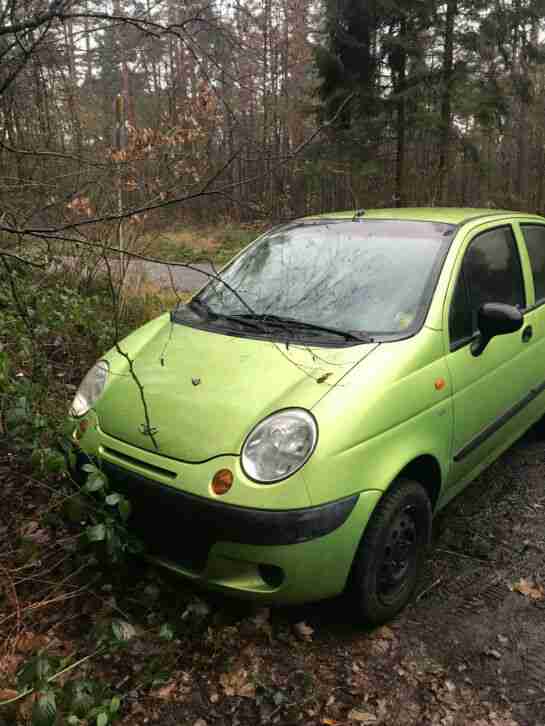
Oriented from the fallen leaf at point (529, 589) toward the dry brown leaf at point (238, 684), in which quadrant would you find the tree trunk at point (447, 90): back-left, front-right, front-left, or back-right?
back-right

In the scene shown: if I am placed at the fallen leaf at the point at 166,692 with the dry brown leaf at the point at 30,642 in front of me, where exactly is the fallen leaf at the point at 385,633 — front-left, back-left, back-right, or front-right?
back-right

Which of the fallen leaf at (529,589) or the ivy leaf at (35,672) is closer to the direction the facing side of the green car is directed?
the ivy leaf

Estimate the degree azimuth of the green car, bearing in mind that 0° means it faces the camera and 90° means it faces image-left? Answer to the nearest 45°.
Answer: approximately 45°

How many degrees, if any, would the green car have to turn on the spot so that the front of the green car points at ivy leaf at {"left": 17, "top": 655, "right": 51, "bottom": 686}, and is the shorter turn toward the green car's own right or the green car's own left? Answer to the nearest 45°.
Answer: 0° — it already faces it
